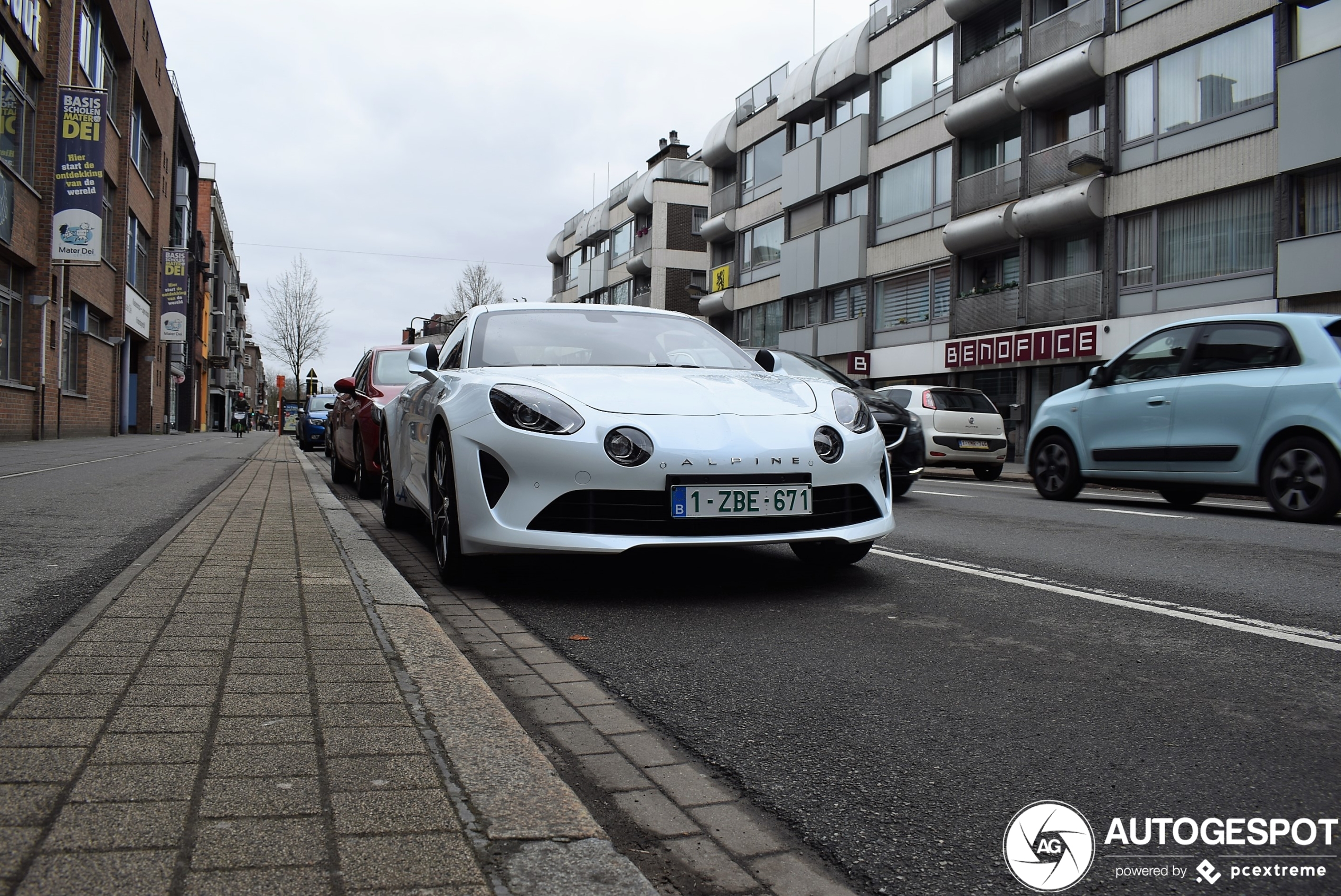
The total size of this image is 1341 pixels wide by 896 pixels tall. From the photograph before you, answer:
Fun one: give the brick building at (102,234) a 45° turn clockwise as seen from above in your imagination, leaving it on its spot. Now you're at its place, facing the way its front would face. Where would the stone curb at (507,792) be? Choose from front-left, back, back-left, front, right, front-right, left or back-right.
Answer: front-right

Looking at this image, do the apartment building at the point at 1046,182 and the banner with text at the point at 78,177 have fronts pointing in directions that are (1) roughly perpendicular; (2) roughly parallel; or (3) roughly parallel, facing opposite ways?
roughly perpendicular

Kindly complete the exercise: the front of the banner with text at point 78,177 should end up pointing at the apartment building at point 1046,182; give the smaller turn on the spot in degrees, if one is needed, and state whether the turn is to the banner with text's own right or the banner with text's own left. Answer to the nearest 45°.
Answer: approximately 45° to the banner with text's own left

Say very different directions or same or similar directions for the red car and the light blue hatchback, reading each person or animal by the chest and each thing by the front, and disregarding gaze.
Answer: very different directions

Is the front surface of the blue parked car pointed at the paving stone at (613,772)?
yes

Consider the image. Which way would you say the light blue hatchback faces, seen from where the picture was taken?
facing away from the viewer and to the left of the viewer

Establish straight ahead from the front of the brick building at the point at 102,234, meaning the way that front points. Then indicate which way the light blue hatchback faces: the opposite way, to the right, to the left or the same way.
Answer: to the left

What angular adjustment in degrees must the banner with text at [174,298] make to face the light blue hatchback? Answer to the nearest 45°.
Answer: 0° — it already faces it

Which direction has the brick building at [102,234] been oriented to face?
to the viewer's right
